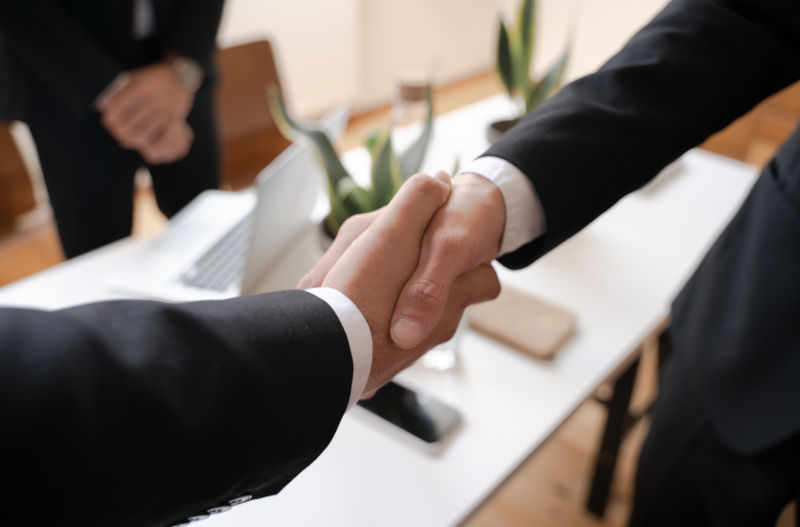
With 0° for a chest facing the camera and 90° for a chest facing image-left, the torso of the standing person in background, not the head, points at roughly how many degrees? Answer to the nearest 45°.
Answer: approximately 315°
